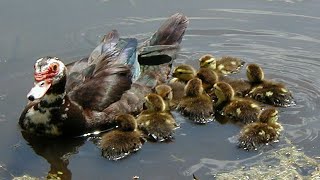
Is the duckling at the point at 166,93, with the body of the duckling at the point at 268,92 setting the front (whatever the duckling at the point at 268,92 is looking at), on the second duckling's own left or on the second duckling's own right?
on the second duckling's own left

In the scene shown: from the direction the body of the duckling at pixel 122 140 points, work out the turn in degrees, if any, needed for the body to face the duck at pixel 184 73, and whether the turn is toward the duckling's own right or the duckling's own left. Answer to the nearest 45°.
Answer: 0° — it already faces it

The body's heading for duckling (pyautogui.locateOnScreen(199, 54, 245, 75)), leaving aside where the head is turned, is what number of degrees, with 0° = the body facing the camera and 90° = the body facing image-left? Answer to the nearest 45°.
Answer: approximately 90°

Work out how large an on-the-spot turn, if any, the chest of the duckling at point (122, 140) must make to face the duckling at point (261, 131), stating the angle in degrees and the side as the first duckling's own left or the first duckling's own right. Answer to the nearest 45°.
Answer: approximately 45° to the first duckling's own right

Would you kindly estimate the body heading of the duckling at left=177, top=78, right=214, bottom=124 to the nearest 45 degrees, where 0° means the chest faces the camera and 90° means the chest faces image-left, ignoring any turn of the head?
approximately 180°
